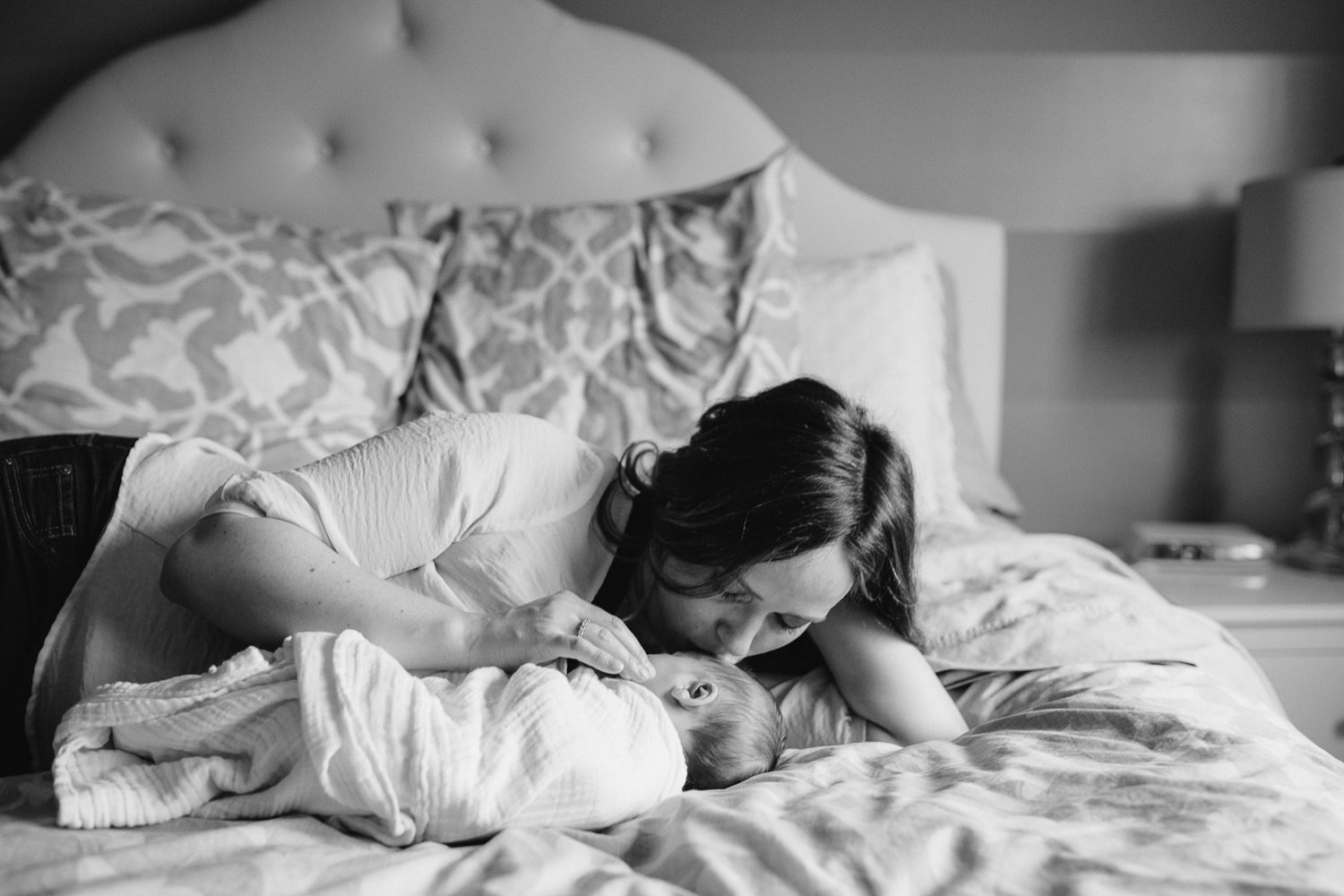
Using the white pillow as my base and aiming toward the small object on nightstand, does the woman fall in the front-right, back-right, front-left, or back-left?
back-right

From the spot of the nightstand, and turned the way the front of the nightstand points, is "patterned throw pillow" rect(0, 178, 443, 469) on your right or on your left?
on your right

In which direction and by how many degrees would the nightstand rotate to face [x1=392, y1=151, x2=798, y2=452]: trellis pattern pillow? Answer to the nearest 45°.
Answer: approximately 45° to its right

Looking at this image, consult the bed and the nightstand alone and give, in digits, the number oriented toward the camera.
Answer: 2

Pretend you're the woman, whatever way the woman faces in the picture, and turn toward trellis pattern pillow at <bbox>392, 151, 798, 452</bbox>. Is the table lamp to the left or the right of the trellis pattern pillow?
right

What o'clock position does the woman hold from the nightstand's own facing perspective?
The woman is roughly at 1 o'clock from the nightstand.

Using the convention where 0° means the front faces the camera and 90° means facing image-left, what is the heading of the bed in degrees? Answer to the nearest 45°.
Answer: approximately 0°

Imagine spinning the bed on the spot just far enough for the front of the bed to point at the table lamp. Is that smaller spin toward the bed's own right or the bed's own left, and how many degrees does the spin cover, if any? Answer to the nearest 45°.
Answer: approximately 90° to the bed's own left

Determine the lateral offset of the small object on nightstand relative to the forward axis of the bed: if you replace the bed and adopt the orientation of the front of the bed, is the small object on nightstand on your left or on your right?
on your left

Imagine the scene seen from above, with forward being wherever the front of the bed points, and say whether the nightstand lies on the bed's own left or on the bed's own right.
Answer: on the bed's own left

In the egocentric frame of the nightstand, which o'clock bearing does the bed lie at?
The bed is roughly at 2 o'clock from the nightstand.

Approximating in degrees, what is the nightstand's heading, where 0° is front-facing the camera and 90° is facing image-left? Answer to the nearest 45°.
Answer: approximately 0°
